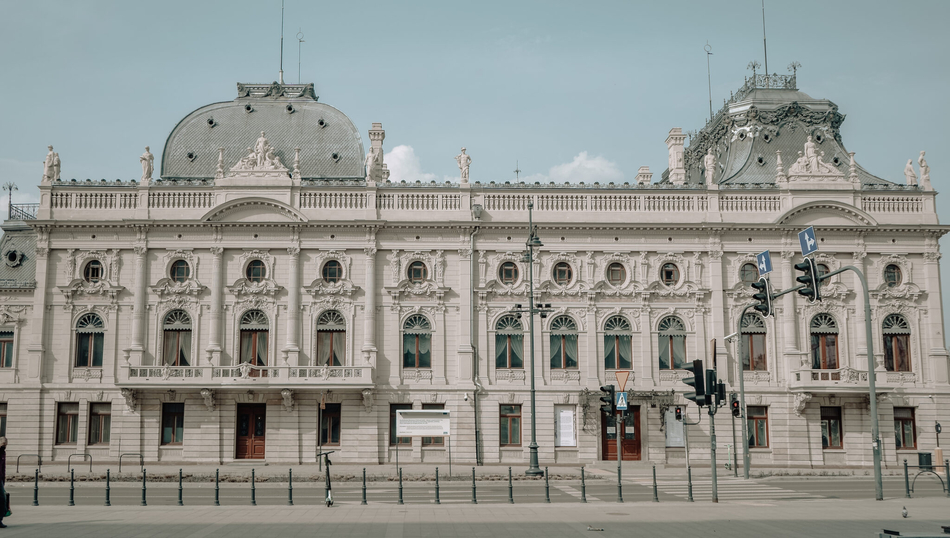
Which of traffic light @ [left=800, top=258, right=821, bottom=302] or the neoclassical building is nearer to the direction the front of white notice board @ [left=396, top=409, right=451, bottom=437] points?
the traffic light

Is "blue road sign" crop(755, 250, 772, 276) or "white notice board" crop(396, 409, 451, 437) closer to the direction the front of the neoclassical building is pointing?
the white notice board

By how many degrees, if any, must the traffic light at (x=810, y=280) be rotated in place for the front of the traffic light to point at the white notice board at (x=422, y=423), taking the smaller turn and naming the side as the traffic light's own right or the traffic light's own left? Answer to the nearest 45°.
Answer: approximately 45° to the traffic light's own right

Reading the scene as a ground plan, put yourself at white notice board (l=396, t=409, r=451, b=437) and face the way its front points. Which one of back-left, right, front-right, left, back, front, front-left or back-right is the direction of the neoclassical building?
back

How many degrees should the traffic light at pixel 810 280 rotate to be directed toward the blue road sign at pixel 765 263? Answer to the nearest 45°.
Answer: approximately 90° to its right

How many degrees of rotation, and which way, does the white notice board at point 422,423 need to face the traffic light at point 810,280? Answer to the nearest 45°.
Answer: approximately 45° to its left

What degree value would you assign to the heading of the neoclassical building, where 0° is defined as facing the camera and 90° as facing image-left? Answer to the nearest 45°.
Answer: approximately 0°
